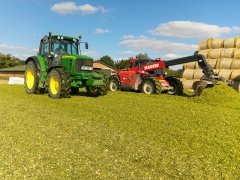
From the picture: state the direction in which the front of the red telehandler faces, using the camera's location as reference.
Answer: facing the viewer and to the right of the viewer

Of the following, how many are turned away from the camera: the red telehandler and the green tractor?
0

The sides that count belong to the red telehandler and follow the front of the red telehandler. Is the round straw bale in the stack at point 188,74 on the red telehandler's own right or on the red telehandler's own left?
on the red telehandler's own left

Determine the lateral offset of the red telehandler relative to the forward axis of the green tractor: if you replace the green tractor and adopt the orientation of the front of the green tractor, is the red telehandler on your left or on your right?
on your left
